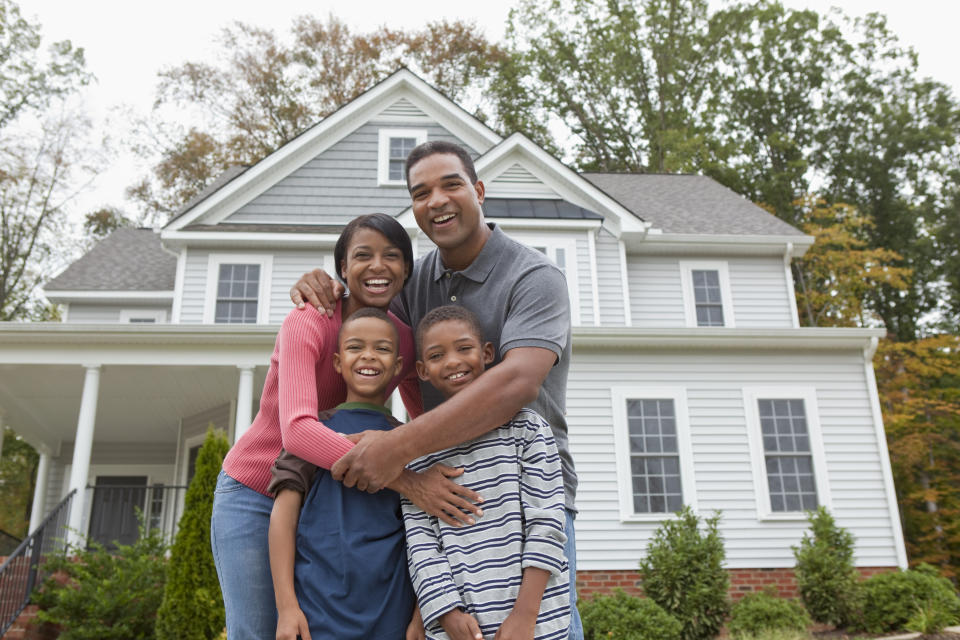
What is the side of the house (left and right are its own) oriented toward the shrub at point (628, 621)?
front

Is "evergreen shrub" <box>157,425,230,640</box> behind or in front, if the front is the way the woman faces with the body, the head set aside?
behind

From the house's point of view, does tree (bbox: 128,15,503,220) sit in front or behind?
behind

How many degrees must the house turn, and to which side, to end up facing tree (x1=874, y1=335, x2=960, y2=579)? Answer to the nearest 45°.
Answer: approximately 135° to its left

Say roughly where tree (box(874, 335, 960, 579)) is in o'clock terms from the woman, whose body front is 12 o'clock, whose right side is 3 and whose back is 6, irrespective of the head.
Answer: The tree is roughly at 9 o'clock from the woman.

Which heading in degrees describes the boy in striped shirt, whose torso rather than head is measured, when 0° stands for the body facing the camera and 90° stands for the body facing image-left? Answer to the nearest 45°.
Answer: approximately 0°

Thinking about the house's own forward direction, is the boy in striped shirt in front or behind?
in front

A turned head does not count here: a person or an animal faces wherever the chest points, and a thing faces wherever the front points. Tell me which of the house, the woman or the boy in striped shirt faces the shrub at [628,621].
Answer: the house

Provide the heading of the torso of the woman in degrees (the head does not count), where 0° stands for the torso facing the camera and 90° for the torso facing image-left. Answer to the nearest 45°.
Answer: approximately 315°

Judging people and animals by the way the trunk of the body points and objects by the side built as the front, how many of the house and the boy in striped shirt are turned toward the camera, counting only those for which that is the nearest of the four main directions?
2

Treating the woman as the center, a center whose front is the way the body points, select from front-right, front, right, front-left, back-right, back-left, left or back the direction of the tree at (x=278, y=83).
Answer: back-left
